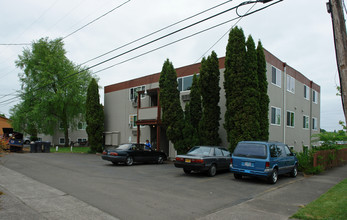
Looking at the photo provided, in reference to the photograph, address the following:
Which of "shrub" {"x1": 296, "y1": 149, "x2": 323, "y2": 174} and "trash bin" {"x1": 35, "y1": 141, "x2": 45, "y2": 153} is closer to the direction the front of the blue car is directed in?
the shrub

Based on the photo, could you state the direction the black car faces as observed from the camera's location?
facing away from the viewer and to the right of the viewer

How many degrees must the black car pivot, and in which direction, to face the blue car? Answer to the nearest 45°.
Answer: approximately 90° to its right

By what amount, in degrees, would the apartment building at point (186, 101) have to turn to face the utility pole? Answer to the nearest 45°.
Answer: approximately 45° to its left

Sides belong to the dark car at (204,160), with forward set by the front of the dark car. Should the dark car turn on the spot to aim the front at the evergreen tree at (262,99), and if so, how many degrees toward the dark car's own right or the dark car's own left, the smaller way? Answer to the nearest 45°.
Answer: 0° — it already faces it

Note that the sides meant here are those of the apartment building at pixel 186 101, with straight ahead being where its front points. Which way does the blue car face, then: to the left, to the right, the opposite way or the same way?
the opposite way

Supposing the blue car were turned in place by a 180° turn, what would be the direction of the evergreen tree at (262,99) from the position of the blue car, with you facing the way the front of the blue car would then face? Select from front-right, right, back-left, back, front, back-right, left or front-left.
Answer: back-right

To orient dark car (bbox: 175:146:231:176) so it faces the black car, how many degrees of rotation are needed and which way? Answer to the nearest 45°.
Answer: approximately 90° to its left

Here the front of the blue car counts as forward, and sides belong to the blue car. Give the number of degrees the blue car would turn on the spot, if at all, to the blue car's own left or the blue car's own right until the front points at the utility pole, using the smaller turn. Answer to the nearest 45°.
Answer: approximately 135° to the blue car's own right

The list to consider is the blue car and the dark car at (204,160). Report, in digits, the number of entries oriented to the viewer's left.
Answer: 0

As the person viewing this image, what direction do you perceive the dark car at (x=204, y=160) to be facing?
facing away from the viewer and to the right of the viewer

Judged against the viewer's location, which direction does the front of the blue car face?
facing away from the viewer and to the right of the viewer

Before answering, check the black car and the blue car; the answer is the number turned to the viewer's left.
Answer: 0

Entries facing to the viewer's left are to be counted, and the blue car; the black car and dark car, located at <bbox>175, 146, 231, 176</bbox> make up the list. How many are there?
0

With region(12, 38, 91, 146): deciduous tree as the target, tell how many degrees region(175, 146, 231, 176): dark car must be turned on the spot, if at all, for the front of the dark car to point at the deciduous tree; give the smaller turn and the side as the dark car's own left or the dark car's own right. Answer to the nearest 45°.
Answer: approximately 90° to the dark car's own left

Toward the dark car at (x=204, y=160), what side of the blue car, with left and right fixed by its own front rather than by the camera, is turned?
left
